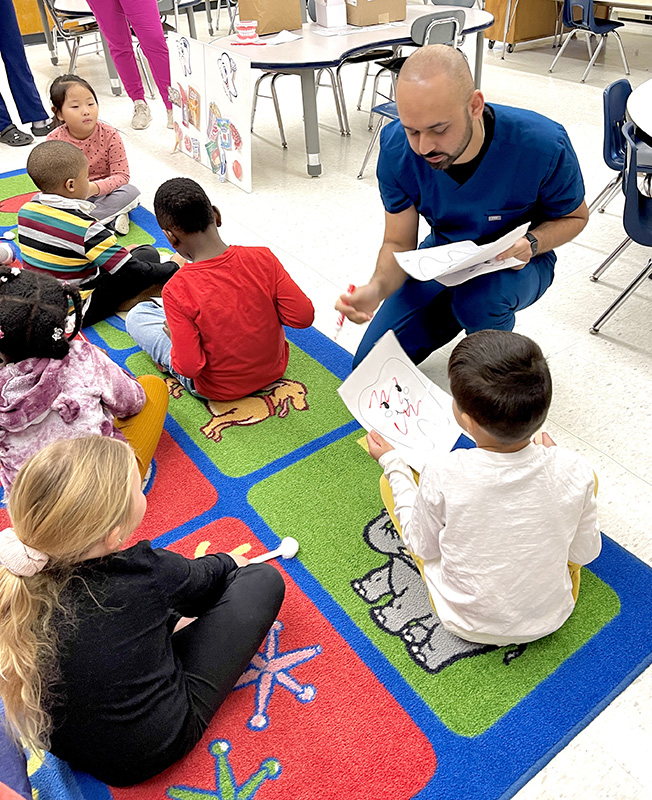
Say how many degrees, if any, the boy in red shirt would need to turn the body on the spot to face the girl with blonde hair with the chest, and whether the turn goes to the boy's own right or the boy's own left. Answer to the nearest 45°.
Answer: approximately 135° to the boy's own left

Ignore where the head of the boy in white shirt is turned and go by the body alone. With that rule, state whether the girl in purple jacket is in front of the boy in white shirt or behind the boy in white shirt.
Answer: in front

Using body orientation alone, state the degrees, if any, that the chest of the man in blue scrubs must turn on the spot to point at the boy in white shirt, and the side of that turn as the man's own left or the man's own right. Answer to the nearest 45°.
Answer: approximately 45° to the man's own left

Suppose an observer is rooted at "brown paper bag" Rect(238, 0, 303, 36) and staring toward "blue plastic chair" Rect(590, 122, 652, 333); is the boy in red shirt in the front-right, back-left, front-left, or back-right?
front-right

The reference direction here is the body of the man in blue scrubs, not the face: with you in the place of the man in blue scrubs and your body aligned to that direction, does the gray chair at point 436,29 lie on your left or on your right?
on your right

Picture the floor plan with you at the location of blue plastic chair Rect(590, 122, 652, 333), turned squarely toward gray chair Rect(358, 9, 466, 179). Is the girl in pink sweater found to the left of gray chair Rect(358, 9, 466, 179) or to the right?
left

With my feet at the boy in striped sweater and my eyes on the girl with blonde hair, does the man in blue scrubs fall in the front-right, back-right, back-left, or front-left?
front-left

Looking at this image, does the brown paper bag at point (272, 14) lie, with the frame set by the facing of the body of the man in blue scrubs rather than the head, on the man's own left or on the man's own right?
on the man's own right

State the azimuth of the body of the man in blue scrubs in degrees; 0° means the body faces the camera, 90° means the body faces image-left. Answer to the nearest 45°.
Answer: approximately 45°

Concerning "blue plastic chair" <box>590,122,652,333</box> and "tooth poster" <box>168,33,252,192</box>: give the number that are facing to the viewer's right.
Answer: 1

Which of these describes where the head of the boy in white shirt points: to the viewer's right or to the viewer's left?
to the viewer's left

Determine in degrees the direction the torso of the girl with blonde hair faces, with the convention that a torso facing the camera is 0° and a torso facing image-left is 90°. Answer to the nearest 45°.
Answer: approximately 225°

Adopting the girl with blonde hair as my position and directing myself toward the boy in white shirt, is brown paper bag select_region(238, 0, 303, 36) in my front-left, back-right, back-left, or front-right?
front-left

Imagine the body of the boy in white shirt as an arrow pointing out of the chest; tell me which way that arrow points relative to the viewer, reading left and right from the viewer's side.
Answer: facing away from the viewer and to the left of the viewer

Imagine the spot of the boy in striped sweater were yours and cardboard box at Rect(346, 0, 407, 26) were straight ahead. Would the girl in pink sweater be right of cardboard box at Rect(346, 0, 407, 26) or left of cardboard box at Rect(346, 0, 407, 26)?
left
